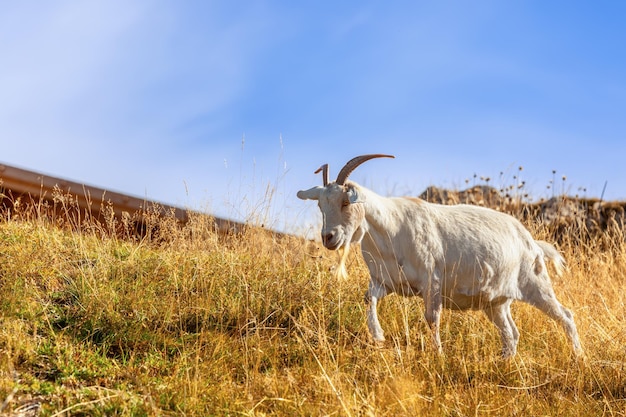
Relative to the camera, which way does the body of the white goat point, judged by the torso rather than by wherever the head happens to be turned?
to the viewer's left
